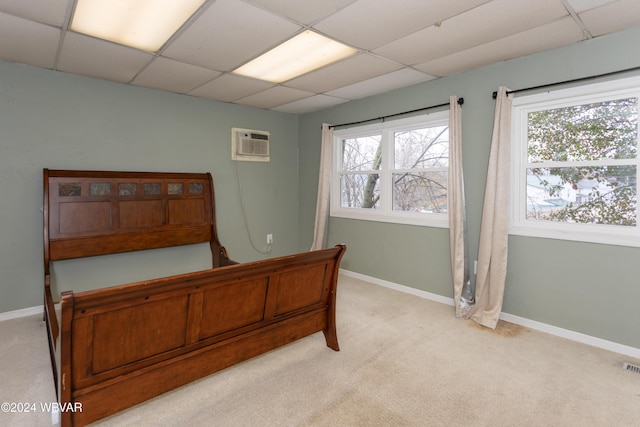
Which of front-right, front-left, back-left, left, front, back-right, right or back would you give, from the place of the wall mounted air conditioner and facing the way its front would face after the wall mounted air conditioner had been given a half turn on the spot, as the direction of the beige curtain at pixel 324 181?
back-right

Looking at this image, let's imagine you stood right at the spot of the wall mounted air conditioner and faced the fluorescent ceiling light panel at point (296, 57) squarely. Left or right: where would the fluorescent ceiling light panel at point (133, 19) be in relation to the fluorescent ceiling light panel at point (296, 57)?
right

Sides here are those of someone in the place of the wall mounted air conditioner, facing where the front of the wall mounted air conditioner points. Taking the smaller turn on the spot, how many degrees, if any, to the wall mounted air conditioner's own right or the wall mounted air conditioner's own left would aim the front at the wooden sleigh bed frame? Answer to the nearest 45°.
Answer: approximately 45° to the wall mounted air conditioner's own right

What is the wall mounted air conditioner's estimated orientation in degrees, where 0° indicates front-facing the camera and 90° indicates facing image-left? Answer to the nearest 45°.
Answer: approximately 315°

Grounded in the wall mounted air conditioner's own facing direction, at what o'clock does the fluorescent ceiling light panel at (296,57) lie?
The fluorescent ceiling light panel is roughly at 1 o'clock from the wall mounted air conditioner.

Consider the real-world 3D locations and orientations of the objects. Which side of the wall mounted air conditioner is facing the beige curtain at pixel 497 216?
front

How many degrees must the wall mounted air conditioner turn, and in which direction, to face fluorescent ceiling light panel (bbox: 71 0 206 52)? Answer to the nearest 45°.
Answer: approximately 45° to its right
